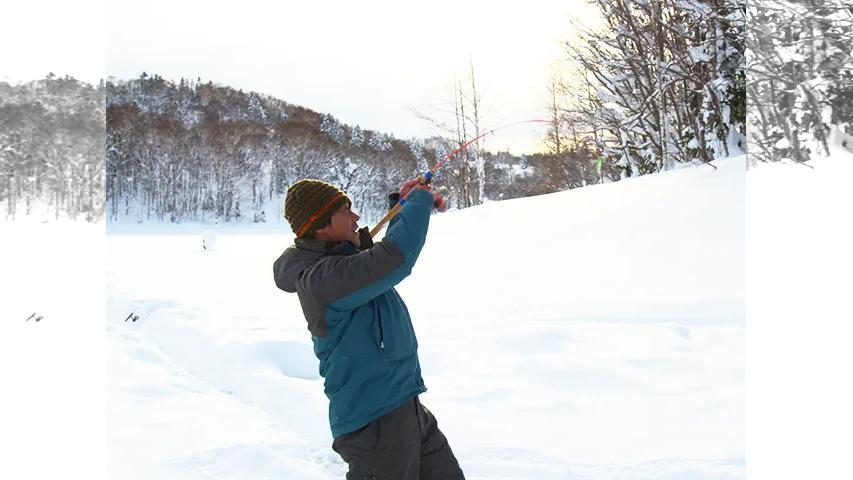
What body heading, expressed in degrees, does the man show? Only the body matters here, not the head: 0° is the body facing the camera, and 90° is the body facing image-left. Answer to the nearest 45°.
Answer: approximately 270°

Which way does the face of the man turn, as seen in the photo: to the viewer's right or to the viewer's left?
to the viewer's right
